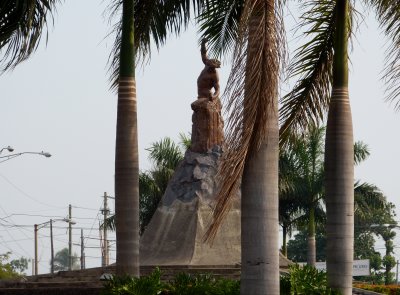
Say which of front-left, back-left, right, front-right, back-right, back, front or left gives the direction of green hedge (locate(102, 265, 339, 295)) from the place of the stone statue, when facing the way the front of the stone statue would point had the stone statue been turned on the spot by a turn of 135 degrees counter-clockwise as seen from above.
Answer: back

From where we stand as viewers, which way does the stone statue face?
facing the viewer and to the right of the viewer

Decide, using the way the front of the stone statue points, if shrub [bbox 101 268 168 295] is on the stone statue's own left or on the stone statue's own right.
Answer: on the stone statue's own right

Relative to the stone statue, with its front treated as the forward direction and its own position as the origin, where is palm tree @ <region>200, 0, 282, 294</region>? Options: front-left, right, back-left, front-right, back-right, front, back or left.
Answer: front-right
